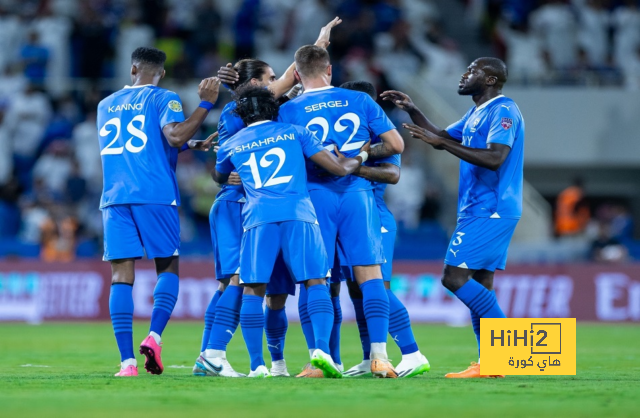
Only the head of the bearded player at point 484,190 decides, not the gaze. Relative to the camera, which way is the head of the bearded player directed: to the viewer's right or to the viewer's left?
to the viewer's left

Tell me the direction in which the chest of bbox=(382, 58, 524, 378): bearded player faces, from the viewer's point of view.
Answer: to the viewer's left
